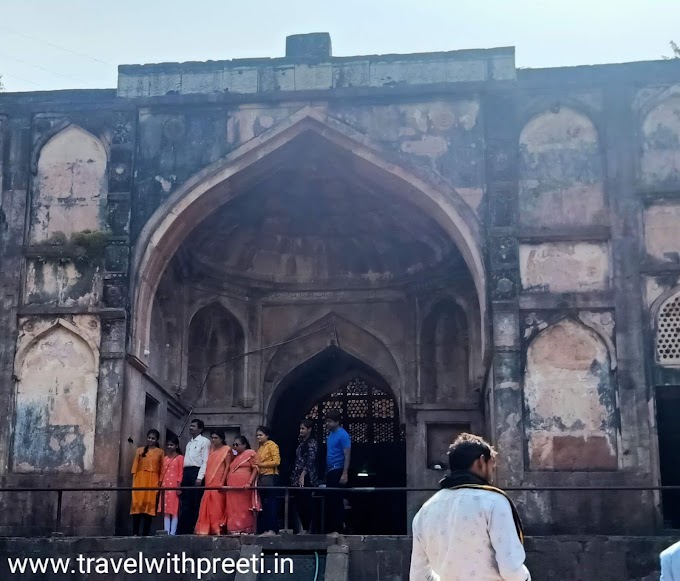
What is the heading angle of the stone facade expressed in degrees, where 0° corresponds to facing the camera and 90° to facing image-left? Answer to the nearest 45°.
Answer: approximately 0°

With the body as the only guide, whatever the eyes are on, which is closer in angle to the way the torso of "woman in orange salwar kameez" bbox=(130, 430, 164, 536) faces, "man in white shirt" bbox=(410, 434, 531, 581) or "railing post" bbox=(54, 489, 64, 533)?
the man in white shirt

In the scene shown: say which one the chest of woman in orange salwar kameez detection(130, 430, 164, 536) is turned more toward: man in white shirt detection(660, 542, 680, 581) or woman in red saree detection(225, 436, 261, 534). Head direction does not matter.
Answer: the man in white shirt

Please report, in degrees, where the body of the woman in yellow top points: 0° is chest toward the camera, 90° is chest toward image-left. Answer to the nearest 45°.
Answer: approximately 45°

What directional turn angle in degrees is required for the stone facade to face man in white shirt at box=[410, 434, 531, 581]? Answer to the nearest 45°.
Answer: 0° — it already faces them

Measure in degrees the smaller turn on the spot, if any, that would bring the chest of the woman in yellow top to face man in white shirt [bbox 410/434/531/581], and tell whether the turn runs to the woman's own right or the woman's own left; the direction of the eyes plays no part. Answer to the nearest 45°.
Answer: approximately 45° to the woman's own left

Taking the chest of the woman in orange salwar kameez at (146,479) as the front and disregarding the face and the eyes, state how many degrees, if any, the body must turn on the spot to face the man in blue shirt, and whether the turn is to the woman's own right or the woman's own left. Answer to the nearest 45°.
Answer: approximately 90° to the woman's own left
